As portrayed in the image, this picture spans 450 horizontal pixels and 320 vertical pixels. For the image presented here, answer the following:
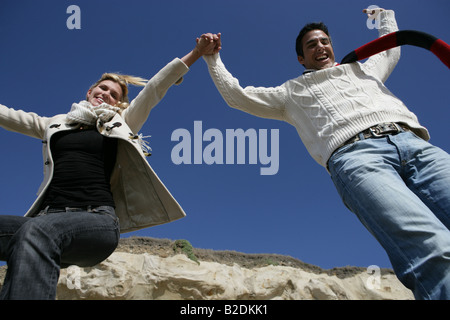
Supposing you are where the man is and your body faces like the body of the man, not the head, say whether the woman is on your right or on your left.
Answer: on your right

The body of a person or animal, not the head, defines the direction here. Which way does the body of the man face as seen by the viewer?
toward the camera
